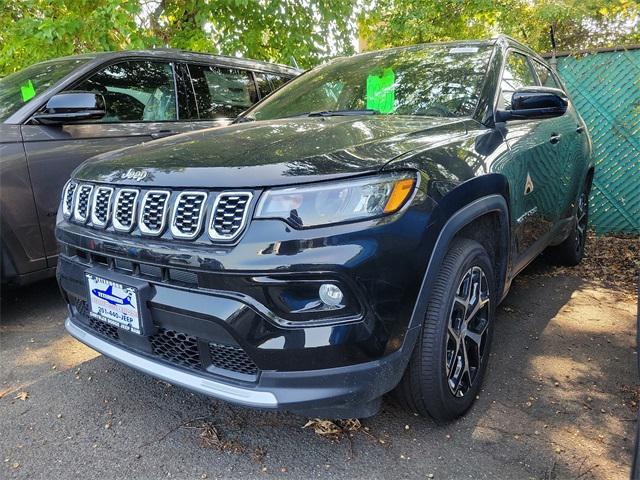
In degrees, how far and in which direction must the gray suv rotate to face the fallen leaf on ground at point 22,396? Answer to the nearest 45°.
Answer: approximately 45° to its left

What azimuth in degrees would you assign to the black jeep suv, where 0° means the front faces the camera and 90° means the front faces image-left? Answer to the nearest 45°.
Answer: approximately 45°

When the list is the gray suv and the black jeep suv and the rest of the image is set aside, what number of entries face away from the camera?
0

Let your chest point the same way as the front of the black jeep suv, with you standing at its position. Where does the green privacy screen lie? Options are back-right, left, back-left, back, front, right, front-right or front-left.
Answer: back

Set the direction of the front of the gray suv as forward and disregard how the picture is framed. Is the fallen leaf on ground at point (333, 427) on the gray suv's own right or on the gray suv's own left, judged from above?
on the gray suv's own left

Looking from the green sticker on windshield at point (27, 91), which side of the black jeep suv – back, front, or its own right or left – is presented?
right

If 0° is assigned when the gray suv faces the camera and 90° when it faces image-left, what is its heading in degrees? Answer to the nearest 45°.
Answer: approximately 45°

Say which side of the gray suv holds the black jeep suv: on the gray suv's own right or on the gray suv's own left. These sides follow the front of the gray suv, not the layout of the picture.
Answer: on the gray suv's own left

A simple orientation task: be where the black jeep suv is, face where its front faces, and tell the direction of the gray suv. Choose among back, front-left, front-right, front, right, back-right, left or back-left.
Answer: right

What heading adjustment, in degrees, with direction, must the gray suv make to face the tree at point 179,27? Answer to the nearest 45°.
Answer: approximately 135° to its right
